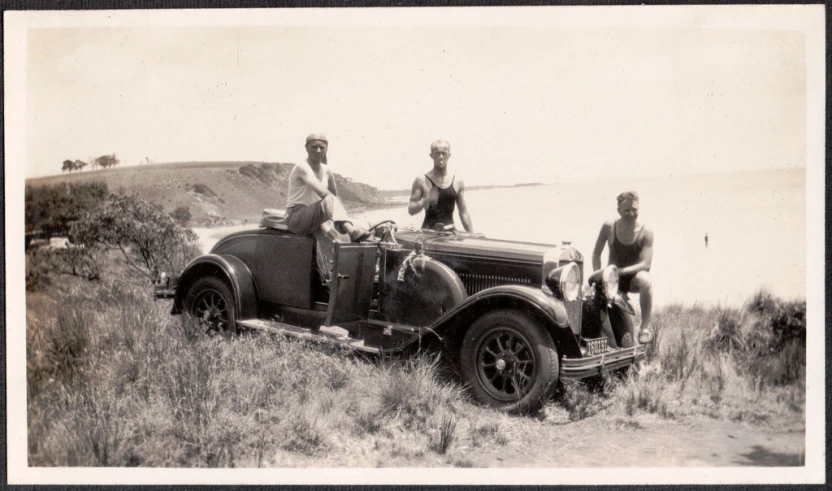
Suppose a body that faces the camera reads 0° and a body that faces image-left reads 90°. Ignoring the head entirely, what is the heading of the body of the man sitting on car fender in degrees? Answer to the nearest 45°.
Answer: approximately 0°

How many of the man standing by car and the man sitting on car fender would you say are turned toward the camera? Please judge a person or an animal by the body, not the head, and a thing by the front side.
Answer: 2

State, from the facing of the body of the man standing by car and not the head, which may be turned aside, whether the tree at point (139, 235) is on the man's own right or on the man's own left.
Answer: on the man's own right

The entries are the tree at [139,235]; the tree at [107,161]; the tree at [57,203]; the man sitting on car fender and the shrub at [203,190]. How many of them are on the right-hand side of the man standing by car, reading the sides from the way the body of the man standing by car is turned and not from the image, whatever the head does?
4

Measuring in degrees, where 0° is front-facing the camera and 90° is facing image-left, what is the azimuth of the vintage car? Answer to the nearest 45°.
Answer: approximately 315°
